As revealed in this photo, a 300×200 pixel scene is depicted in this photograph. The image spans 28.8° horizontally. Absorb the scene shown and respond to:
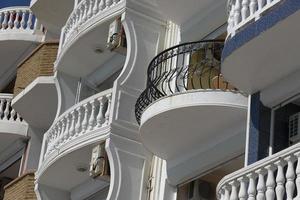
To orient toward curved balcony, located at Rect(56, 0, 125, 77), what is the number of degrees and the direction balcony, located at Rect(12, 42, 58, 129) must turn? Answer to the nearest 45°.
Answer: approximately 45° to its left

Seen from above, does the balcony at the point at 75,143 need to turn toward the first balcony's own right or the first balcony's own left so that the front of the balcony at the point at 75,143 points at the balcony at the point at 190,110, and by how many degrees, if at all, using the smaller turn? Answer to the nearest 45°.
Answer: approximately 90° to the first balcony's own left

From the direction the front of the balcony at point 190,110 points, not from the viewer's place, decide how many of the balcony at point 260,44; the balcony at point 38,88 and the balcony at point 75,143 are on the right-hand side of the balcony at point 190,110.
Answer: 2

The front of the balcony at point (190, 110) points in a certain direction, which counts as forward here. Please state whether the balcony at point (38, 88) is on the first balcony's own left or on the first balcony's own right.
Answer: on the first balcony's own right

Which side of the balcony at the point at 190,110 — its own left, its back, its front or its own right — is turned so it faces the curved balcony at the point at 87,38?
right

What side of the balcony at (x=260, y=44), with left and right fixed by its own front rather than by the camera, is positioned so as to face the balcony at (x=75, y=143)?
right
